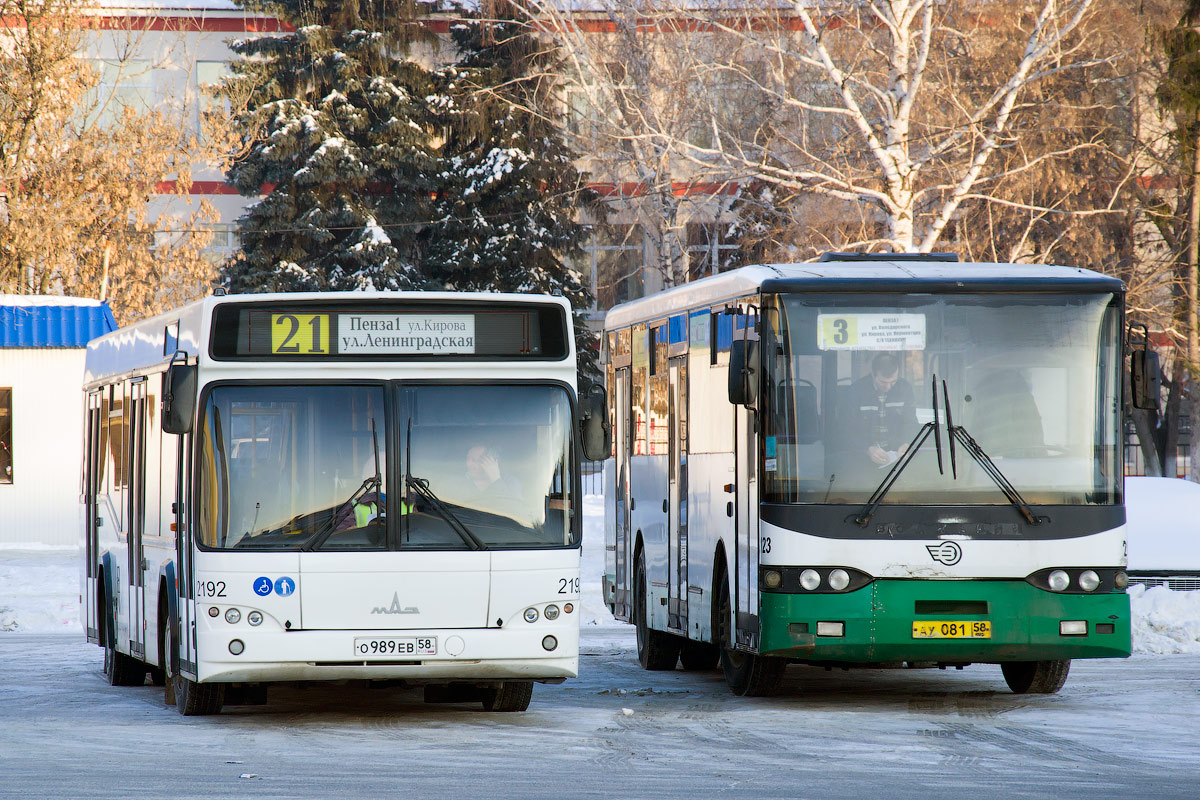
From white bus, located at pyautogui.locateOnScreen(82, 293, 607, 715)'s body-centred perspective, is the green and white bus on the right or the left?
on its left

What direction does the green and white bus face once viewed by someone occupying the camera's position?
facing the viewer

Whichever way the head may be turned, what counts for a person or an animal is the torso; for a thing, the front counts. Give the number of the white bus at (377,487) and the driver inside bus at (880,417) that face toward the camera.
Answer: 2

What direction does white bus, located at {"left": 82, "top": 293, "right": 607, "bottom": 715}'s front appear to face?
toward the camera

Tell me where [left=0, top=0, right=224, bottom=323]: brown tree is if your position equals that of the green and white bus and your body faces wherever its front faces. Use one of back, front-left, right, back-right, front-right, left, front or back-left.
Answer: back-right

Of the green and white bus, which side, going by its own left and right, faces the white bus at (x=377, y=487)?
right

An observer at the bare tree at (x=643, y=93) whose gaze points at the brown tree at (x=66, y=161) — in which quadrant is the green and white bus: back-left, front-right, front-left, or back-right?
back-left

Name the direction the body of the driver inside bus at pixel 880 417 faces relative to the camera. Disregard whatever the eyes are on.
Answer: toward the camera
